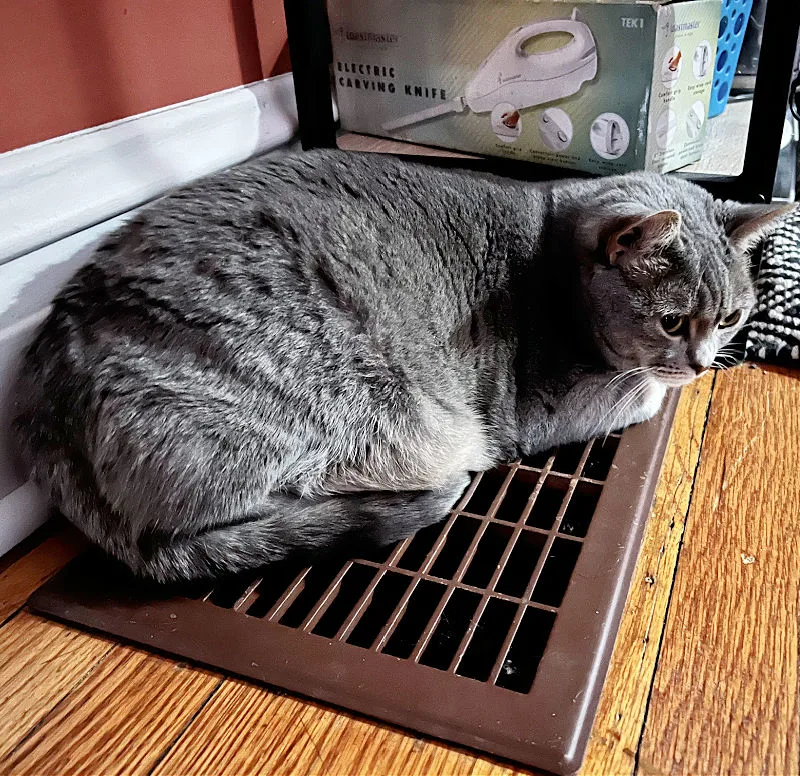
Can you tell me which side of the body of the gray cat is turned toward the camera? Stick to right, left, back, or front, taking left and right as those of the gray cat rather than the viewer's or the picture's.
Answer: right

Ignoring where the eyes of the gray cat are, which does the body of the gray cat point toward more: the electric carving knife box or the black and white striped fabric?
the black and white striped fabric

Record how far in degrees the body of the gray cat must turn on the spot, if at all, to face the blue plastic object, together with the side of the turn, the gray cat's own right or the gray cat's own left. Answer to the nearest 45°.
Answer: approximately 45° to the gray cat's own left

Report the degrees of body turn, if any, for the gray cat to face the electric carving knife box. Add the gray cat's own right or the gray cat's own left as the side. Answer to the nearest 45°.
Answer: approximately 45° to the gray cat's own left

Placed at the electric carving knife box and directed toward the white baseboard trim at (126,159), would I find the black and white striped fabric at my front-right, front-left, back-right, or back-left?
back-left

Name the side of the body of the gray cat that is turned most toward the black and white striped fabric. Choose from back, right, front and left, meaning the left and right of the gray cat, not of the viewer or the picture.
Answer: front
